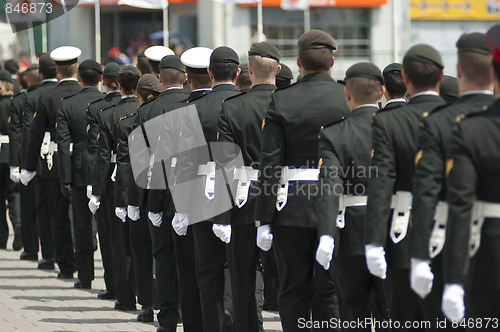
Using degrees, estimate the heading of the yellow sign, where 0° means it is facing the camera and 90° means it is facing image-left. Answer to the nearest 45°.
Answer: approximately 0°

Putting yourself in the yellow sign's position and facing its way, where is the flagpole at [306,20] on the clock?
The flagpole is roughly at 2 o'clock from the yellow sign.

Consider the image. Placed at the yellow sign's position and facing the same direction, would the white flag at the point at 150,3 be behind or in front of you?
in front
